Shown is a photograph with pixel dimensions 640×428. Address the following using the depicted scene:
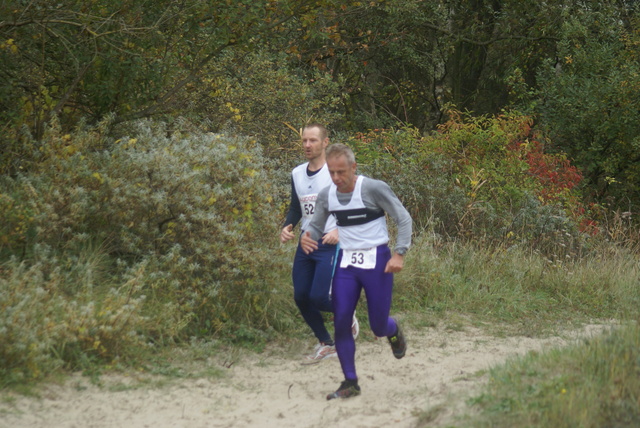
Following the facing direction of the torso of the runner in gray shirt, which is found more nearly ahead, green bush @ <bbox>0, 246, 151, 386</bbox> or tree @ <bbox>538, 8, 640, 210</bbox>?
the green bush

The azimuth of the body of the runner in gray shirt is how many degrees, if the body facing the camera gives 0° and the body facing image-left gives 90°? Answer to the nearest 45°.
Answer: approximately 45°

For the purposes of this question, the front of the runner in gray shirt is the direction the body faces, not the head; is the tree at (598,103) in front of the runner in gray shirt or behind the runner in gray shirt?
behind

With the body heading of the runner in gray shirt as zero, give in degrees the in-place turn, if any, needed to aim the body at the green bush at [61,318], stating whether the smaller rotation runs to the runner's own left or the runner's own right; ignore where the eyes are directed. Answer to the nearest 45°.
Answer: approximately 45° to the runner's own right

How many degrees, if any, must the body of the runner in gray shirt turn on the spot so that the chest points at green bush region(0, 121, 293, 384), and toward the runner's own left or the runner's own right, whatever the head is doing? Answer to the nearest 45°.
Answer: approximately 90° to the runner's own right

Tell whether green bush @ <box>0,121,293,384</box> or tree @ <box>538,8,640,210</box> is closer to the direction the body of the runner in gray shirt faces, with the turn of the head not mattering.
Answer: the green bush
